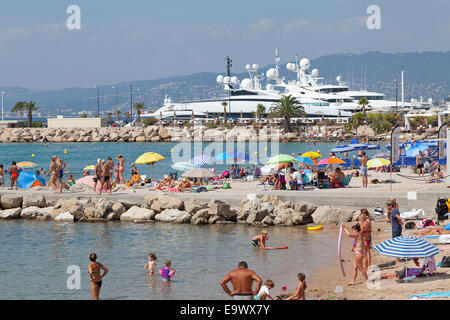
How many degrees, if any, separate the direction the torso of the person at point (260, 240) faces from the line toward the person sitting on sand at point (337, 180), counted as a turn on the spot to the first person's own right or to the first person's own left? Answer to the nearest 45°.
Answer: approximately 90° to the first person's own left

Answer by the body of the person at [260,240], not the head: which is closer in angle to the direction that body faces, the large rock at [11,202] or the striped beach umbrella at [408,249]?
the striped beach umbrella

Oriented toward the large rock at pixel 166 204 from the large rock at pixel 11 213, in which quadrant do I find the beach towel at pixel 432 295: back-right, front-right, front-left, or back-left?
front-right

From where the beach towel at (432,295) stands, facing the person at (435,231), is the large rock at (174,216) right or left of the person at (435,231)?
left

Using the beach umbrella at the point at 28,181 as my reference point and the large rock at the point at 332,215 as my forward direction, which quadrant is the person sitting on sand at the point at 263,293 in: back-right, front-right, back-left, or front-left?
front-right
